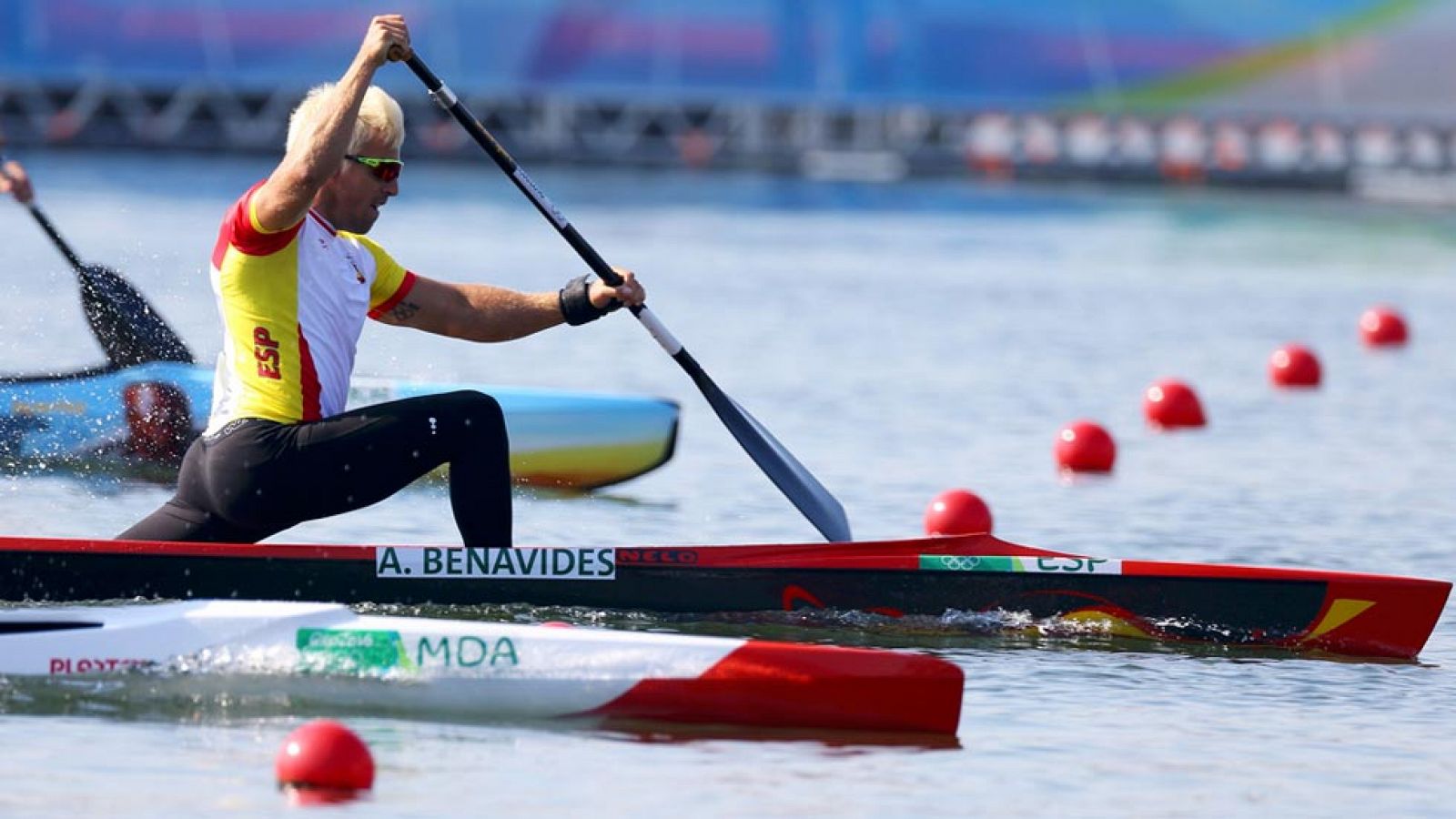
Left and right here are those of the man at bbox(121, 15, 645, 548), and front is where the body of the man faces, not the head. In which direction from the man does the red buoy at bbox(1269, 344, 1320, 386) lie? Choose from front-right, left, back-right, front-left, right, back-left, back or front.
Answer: front-left

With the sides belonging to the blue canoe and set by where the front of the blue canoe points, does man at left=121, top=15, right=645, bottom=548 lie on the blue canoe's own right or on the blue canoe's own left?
on the blue canoe's own right

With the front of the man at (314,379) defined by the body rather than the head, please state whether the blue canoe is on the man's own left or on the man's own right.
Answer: on the man's own left

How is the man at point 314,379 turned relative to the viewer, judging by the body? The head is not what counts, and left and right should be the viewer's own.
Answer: facing to the right of the viewer

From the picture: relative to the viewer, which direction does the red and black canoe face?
to the viewer's right

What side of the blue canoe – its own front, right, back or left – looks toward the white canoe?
right

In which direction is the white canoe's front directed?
to the viewer's right

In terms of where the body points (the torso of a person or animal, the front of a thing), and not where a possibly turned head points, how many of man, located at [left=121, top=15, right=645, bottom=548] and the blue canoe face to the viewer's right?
2

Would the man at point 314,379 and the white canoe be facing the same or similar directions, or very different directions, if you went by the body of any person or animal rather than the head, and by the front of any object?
same or similar directions

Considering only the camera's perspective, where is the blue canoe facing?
facing to the right of the viewer

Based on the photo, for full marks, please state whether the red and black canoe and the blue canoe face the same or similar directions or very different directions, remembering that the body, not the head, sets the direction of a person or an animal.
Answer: same or similar directions

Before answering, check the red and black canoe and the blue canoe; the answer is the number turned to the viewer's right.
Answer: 2

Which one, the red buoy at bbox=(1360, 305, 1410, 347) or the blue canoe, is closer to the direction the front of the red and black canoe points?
the red buoy

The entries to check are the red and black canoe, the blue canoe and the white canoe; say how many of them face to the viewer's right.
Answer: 3
